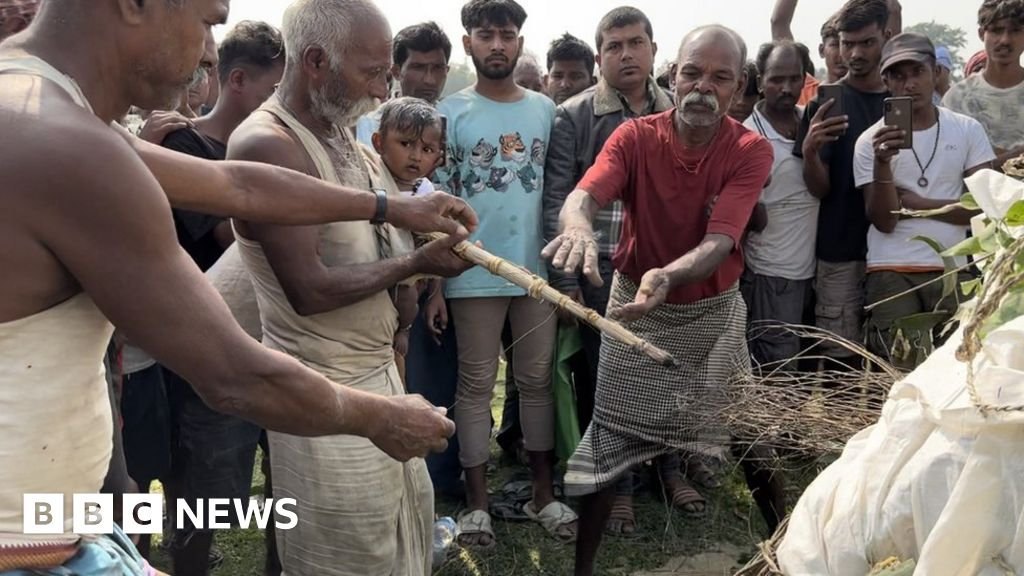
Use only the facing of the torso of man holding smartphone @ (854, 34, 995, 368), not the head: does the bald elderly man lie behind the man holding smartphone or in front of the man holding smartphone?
in front

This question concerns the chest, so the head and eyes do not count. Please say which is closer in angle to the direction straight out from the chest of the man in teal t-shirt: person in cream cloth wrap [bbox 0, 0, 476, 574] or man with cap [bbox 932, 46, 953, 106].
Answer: the person in cream cloth wrap

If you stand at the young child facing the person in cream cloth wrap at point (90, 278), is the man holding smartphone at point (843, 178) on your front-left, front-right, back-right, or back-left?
back-left

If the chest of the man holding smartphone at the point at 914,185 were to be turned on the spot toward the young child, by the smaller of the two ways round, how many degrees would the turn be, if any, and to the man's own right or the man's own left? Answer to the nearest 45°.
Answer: approximately 45° to the man's own right

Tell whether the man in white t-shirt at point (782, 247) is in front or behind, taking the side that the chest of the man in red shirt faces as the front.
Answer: behind

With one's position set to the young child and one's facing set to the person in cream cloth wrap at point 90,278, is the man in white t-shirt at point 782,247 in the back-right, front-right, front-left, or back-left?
back-left

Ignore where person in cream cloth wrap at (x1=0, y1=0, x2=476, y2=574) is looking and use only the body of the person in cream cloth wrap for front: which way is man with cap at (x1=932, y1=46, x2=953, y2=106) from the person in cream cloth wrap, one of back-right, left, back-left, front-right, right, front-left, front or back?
front-left

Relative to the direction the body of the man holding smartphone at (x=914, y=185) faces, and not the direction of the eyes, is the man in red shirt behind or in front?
in front

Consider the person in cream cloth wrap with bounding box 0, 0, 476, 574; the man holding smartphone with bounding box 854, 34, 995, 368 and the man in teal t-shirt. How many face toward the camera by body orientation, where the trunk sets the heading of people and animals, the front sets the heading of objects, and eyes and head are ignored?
2

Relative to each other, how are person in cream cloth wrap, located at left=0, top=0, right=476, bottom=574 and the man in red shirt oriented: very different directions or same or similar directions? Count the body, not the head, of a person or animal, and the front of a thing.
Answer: very different directions

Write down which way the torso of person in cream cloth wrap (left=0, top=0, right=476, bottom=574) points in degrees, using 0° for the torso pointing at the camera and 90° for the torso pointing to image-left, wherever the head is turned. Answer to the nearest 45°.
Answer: approximately 270°
